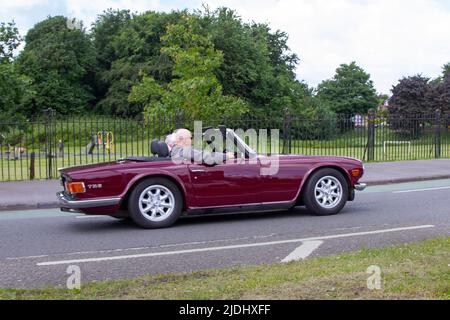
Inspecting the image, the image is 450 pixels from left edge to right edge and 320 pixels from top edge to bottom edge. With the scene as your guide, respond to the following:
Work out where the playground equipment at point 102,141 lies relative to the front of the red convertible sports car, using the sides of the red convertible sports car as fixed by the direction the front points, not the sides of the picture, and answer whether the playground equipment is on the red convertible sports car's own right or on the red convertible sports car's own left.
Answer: on the red convertible sports car's own left

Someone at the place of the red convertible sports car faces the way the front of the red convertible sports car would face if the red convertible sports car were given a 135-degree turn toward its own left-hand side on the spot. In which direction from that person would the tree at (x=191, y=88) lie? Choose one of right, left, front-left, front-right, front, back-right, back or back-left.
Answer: front-right

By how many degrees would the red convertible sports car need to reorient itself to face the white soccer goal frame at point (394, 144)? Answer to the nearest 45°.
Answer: approximately 45° to its left

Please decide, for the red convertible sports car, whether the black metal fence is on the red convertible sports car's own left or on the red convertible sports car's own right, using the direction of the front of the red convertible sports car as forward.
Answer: on the red convertible sports car's own left

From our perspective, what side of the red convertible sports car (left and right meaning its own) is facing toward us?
right

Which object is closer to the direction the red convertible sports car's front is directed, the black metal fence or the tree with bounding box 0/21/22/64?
the black metal fence

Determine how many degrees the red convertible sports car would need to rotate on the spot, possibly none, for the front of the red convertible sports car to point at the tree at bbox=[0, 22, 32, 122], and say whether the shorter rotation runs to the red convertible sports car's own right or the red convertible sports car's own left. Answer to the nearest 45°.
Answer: approximately 135° to the red convertible sports car's own left

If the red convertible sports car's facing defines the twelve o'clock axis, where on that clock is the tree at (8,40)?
The tree is roughly at 8 o'clock from the red convertible sports car.
